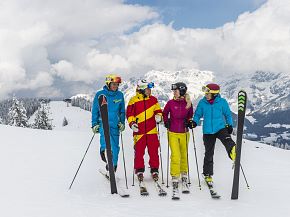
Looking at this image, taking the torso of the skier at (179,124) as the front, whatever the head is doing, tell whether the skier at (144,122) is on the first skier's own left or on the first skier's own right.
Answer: on the first skier's own right

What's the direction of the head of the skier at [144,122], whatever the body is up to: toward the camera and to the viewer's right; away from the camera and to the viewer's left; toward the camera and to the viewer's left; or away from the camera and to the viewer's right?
toward the camera and to the viewer's right

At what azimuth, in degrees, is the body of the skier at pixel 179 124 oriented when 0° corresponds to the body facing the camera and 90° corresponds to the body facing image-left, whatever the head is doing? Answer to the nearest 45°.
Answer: approximately 0°

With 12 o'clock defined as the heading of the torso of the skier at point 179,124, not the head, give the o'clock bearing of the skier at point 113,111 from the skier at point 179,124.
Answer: the skier at point 113,111 is roughly at 3 o'clock from the skier at point 179,124.

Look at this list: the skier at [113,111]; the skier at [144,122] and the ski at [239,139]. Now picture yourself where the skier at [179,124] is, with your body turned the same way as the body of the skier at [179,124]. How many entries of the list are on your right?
2

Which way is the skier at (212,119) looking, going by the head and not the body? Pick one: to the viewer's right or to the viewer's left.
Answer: to the viewer's left

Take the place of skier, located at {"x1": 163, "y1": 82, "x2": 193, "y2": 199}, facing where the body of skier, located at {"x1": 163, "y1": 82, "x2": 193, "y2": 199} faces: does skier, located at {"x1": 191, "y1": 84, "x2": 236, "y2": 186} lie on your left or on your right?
on your left
